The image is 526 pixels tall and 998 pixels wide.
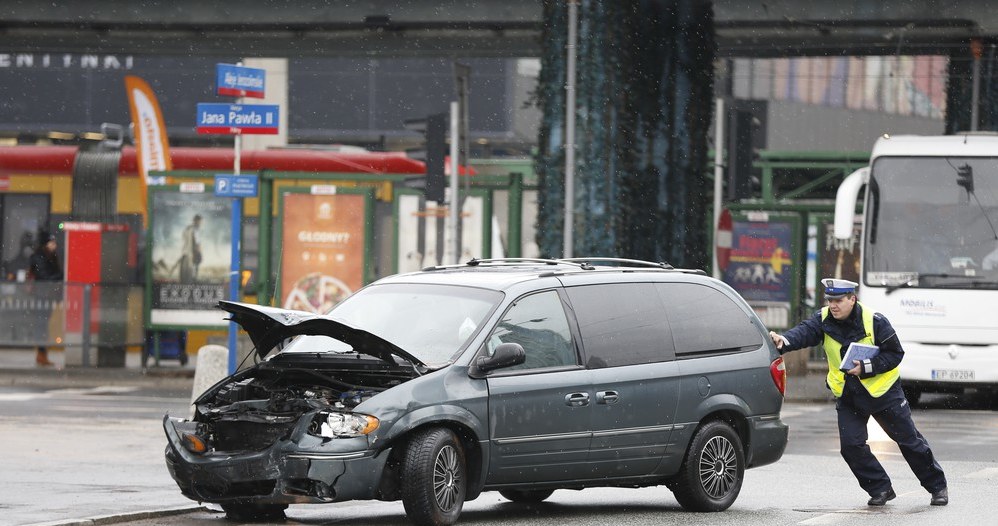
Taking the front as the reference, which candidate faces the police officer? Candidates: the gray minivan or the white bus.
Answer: the white bus

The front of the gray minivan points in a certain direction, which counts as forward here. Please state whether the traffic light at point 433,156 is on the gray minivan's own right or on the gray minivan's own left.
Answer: on the gray minivan's own right

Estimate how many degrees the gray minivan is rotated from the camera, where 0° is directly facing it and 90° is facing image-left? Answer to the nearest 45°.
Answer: approximately 45°

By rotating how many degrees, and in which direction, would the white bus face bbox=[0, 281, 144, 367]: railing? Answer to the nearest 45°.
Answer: approximately 90° to its right

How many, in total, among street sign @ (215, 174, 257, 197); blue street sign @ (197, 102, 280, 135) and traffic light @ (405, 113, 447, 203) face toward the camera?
2

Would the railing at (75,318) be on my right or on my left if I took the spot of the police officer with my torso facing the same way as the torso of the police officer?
on my right
